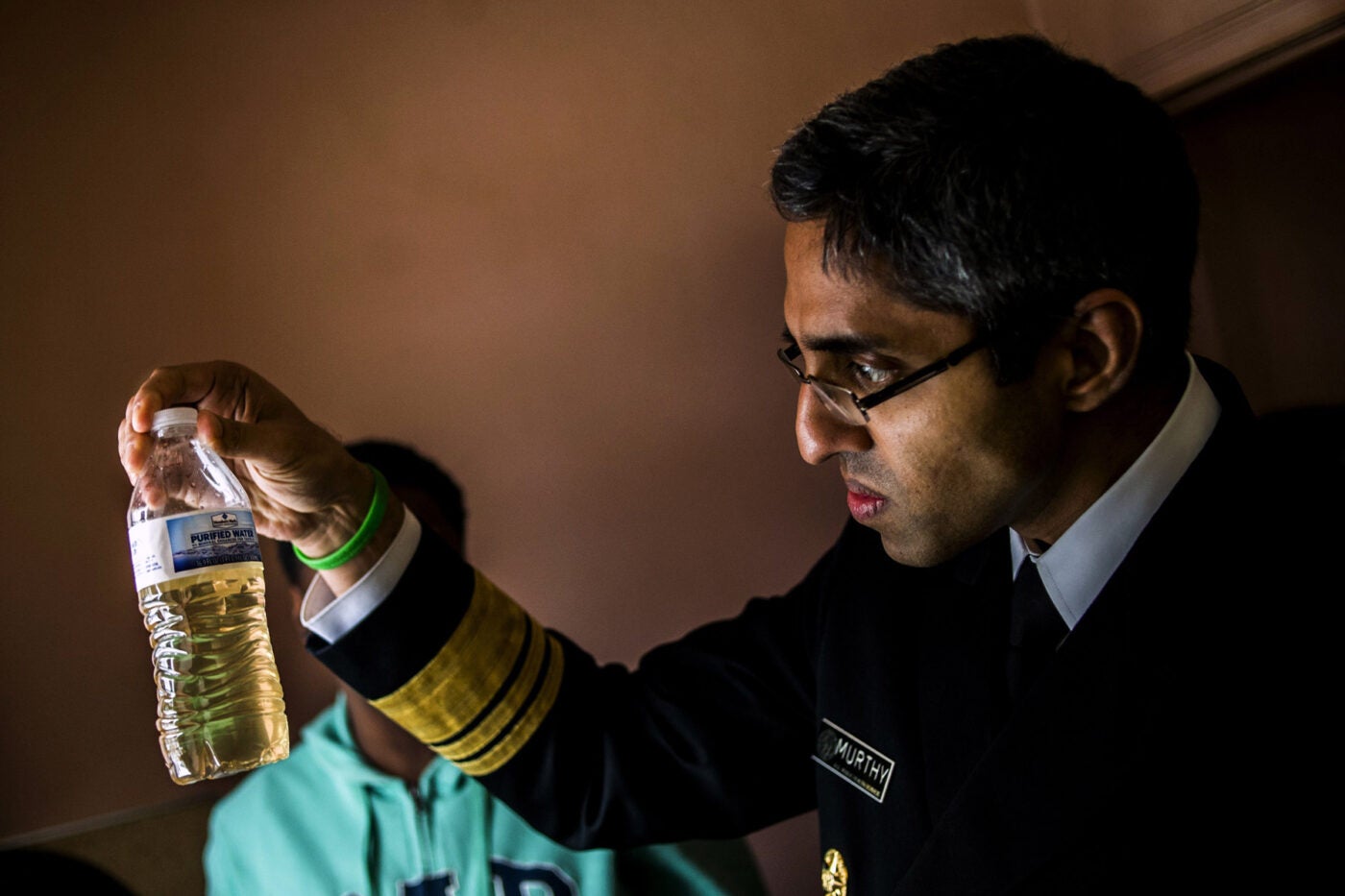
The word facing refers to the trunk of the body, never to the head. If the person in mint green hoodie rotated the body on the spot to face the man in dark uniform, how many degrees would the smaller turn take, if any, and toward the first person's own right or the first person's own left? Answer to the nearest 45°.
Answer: approximately 45° to the first person's own left

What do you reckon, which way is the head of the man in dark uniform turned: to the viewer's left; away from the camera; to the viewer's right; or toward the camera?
to the viewer's left

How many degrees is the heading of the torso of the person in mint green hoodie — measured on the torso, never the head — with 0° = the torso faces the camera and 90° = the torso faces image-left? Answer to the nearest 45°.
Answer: approximately 0°

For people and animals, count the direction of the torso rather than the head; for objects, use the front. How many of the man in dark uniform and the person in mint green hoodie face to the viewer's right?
0

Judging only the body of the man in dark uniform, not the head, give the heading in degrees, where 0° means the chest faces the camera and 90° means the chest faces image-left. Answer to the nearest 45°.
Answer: approximately 45°
